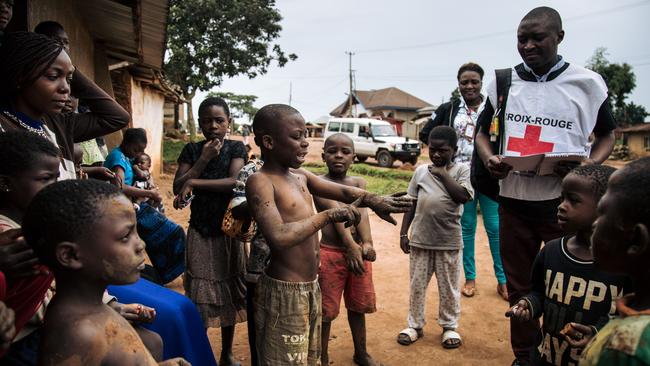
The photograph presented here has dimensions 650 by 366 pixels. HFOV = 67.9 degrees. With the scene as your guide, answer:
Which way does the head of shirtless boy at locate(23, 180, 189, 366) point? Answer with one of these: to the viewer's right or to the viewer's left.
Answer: to the viewer's right

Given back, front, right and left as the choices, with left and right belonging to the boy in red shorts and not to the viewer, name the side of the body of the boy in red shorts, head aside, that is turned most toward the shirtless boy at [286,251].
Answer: front

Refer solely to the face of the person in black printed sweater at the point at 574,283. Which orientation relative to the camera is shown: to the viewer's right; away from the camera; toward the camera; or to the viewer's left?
to the viewer's left

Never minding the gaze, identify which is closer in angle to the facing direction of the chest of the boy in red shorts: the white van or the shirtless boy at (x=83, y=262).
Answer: the shirtless boy

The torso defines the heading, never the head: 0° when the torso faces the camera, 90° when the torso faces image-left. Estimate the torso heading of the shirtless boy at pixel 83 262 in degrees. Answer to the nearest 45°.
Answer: approximately 270°

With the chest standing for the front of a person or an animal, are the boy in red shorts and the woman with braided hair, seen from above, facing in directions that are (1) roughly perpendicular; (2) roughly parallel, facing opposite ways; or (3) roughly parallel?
roughly perpendicular

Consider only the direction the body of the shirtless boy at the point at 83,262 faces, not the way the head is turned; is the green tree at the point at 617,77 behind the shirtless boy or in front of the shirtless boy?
in front

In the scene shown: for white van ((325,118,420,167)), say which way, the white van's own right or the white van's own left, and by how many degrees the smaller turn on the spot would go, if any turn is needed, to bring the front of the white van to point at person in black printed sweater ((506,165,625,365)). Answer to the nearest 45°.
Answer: approximately 45° to the white van's own right

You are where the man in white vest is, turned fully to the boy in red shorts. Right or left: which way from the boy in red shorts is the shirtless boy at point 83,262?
left

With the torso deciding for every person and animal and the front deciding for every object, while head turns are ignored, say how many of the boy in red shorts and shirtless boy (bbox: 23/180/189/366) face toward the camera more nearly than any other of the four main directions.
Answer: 1

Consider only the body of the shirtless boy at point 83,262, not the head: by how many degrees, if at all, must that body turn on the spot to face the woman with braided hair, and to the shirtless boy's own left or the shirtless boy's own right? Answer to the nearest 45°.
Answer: approximately 90° to the shirtless boy's own left

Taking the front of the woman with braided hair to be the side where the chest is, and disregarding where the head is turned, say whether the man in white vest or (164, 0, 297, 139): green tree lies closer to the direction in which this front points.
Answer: the man in white vest

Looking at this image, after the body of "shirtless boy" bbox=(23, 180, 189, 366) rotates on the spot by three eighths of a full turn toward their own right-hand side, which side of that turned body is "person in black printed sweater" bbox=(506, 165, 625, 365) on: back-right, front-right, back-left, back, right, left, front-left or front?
back-left

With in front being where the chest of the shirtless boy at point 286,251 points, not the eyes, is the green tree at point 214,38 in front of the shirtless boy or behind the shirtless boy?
behind

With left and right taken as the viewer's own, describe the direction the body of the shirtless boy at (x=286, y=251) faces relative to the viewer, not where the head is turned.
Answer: facing the viewer and to the right of the viewer

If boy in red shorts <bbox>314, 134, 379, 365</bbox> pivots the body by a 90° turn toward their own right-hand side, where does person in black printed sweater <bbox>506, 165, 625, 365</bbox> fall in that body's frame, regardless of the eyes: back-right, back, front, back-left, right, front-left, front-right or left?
back-left
